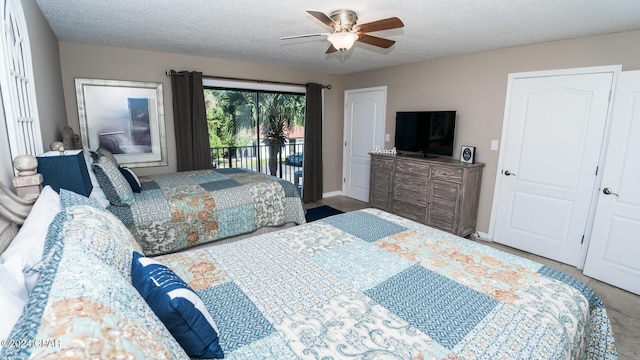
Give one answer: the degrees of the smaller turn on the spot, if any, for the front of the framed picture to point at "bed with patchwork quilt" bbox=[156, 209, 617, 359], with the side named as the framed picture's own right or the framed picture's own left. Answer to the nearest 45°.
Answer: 0° — it already faces it

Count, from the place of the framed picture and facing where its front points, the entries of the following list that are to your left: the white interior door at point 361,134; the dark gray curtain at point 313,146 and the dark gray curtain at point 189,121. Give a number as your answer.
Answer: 3

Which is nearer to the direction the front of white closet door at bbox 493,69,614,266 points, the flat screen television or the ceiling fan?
the ceiling fan

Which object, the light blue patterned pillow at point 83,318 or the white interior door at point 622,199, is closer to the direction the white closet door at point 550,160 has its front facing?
the light blue patterned pillow

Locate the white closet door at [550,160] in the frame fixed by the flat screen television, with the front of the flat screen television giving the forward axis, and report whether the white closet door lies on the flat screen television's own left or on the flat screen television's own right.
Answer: on the flat screen television's own left

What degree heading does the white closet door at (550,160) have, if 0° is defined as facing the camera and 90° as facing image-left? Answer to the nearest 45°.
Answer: approximately 45°
